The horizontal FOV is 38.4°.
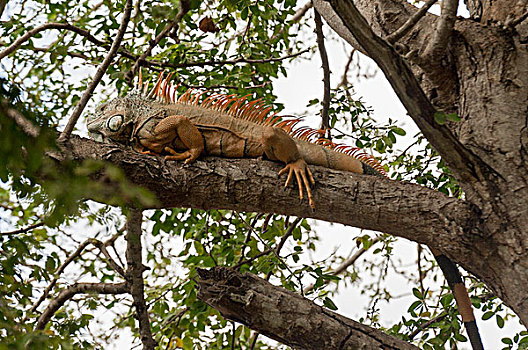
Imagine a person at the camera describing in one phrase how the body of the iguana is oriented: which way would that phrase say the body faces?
to the viewer's left

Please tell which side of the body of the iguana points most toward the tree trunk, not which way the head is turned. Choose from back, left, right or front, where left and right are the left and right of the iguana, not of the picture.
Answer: back

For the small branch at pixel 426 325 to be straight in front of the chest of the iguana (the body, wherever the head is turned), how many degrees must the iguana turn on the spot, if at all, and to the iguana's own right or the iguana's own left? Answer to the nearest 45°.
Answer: approximately 135° to the iguana's own right
